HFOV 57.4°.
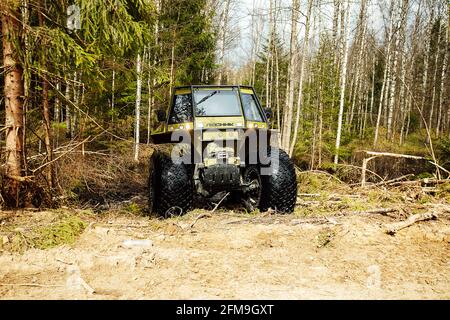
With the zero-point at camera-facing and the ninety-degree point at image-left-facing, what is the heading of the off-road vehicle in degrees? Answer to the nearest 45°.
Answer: approximately 0°

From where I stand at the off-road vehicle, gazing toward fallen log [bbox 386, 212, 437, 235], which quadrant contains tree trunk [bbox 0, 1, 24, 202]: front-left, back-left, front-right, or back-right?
back-right

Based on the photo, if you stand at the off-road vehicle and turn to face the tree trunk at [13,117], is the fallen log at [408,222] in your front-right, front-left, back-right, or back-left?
back-left

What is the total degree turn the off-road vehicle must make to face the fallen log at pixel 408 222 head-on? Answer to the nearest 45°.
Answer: approximately 45° to its left

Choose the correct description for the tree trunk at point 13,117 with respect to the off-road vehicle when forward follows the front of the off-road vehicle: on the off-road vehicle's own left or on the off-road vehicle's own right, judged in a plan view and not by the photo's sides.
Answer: on the off-road vehicle's own right
